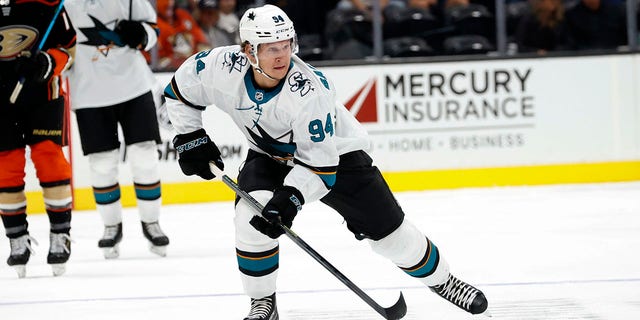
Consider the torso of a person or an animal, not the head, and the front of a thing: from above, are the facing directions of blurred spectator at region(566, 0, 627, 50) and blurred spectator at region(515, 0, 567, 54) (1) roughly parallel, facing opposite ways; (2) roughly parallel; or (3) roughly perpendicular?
roughly parallel

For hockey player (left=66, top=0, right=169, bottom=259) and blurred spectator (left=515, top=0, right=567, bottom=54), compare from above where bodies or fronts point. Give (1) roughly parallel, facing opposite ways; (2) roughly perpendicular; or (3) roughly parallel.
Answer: roughly parallel

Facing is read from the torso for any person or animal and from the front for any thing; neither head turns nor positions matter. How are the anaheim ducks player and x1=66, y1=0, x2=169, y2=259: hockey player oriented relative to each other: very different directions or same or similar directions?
same or similar directions

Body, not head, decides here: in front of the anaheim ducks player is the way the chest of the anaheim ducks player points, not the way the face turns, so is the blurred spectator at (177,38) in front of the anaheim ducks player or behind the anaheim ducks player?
behind

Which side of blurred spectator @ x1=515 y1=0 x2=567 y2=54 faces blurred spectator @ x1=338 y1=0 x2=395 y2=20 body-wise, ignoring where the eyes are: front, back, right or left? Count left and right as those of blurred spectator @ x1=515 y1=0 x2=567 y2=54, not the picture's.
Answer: right

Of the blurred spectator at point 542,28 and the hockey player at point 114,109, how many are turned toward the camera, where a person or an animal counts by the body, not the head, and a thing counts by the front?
2

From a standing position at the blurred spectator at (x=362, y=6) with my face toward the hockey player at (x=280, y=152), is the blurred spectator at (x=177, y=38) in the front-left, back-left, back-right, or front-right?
front-right

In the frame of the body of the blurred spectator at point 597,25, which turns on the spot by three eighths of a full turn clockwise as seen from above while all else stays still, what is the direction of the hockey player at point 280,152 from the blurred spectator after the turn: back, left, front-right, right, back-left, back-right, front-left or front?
back-left

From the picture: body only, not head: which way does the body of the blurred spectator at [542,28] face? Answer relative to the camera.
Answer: toward the camera

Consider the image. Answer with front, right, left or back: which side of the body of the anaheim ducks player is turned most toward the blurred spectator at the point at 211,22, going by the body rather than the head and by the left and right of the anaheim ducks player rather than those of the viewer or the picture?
back

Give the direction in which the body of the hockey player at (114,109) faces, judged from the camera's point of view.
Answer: toward the camera

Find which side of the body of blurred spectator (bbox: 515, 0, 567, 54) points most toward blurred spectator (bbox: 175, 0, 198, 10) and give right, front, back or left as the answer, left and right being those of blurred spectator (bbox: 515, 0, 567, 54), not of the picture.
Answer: right

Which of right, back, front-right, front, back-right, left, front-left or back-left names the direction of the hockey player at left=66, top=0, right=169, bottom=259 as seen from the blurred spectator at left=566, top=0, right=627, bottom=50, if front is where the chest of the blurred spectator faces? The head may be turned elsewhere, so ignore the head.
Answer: front-right

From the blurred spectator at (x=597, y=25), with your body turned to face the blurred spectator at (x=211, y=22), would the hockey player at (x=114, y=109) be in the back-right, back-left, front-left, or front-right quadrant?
front-left

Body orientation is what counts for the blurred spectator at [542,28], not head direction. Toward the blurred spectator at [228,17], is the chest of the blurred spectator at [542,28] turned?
no

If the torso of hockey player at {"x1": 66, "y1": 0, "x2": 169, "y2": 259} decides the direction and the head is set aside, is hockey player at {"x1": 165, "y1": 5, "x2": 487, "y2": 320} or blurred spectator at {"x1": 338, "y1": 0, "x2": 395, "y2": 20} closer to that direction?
the hockey player

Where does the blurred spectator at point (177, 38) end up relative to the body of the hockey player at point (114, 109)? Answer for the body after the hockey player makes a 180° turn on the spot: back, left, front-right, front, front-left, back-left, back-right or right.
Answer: front

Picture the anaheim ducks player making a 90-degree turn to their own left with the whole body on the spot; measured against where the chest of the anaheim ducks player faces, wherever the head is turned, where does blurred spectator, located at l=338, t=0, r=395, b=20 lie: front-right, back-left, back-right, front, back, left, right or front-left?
front-left
